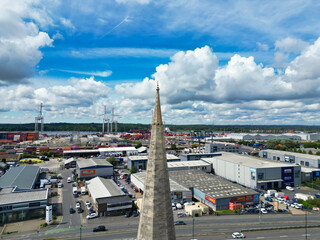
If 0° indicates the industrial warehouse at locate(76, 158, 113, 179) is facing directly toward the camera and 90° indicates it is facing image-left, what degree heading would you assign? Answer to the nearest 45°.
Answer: approximately 0°

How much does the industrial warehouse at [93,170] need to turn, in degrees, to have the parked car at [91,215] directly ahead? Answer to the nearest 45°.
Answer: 0° — it already faces it

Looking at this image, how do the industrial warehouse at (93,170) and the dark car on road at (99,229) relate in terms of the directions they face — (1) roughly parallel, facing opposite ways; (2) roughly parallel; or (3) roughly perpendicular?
roughly perpendicular

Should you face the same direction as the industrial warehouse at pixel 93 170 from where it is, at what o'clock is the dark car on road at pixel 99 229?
The dark car on road is roughly at 12 o'clock from the industrial warehouse.

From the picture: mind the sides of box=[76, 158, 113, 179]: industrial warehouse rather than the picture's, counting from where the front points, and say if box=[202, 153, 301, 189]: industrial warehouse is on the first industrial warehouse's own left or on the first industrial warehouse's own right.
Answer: on the first industrial warehouse's own left

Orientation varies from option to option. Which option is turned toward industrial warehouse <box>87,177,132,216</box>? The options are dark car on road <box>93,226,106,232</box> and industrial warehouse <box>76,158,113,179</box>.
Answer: industrial warehouse <box>76,158,113,179</box>

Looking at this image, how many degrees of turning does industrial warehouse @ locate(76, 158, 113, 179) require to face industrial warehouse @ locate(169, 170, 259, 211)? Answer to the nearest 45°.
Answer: approximately 45° to its left

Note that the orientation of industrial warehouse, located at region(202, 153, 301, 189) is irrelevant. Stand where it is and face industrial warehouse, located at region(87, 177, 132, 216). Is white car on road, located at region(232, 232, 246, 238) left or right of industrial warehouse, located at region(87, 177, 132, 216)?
left

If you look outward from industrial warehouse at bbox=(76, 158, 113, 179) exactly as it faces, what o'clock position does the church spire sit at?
The church spire is roughly at 12 o'clock from the industrial warehouse.
